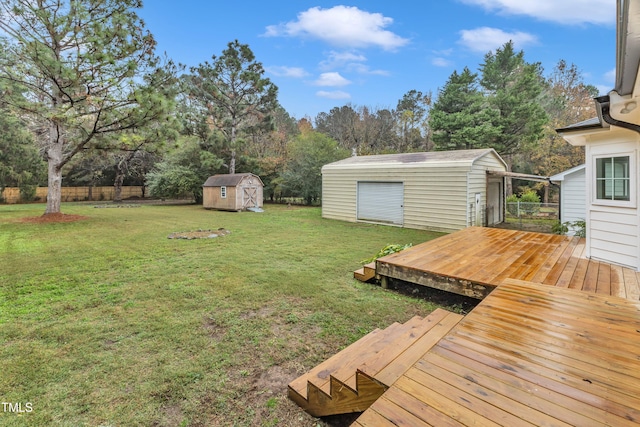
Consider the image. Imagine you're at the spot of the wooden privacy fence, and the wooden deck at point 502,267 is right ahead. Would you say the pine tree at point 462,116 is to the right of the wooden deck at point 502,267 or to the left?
left

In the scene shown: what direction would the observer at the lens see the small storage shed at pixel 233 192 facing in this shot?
facing the viewer and to the right of the viewer

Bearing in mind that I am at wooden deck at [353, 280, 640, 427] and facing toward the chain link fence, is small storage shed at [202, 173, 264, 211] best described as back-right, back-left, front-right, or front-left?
front-left

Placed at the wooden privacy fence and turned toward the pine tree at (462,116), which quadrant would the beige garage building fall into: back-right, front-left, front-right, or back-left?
front-right

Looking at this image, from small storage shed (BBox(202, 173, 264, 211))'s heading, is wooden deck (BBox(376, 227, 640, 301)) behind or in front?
in front

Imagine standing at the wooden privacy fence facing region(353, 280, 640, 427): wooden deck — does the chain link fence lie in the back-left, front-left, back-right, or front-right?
front-left

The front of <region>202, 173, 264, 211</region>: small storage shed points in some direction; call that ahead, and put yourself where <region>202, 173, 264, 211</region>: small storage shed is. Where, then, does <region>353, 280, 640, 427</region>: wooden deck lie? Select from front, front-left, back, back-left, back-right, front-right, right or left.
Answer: front-right

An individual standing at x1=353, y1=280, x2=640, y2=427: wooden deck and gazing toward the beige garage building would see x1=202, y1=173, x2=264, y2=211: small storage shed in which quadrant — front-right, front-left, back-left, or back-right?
front-left

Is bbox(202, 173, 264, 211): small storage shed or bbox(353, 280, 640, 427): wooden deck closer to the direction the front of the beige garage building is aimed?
the wooden deck

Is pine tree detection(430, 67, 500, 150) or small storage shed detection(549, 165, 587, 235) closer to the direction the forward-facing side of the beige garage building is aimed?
the small storage shed
